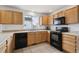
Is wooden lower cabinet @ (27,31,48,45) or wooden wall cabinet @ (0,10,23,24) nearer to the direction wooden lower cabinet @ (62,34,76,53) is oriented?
the wooden wall cabinet

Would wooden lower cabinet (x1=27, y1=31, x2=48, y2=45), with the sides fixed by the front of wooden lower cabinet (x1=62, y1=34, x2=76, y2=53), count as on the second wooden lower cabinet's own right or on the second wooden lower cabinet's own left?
on the second wooden lower cabinet's own right

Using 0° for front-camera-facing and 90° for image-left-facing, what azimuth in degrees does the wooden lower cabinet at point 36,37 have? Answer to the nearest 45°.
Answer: approximately 315°

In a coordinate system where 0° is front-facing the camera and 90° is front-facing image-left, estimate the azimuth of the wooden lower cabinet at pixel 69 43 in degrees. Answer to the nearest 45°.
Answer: approximately 45°

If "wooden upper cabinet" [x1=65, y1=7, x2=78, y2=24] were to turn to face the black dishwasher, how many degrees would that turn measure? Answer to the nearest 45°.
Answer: approximately 45° to its right

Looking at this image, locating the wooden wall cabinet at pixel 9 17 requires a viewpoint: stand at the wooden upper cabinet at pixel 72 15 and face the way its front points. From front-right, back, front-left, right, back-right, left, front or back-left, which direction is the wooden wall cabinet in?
front-right

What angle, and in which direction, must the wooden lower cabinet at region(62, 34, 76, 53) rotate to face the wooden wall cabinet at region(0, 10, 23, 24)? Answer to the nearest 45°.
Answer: approximately 45° to its right

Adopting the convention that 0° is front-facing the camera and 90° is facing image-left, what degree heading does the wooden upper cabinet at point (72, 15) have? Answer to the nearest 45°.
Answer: approximately 45°

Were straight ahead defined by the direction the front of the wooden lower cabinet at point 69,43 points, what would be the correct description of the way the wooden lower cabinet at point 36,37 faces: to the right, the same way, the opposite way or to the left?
to the left

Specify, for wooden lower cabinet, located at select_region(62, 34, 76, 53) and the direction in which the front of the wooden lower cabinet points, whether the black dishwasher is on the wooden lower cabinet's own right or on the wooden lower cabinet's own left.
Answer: on the wooden lower cabinet's own right
